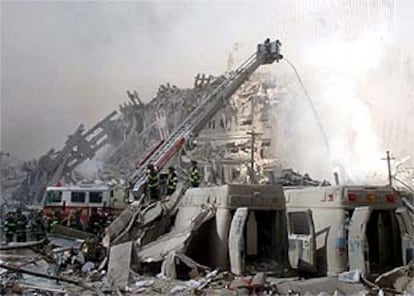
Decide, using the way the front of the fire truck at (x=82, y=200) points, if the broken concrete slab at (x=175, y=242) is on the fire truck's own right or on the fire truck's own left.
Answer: on the fire truck's own left

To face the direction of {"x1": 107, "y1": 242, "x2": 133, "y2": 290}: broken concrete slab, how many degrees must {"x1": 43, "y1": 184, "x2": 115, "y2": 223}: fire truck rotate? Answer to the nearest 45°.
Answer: approximately 90° to its left

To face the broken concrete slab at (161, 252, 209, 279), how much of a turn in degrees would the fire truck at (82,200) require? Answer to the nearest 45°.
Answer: approximately 90° to its left

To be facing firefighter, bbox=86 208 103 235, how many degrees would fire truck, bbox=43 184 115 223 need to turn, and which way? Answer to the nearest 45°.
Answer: approximately 90° to its left
